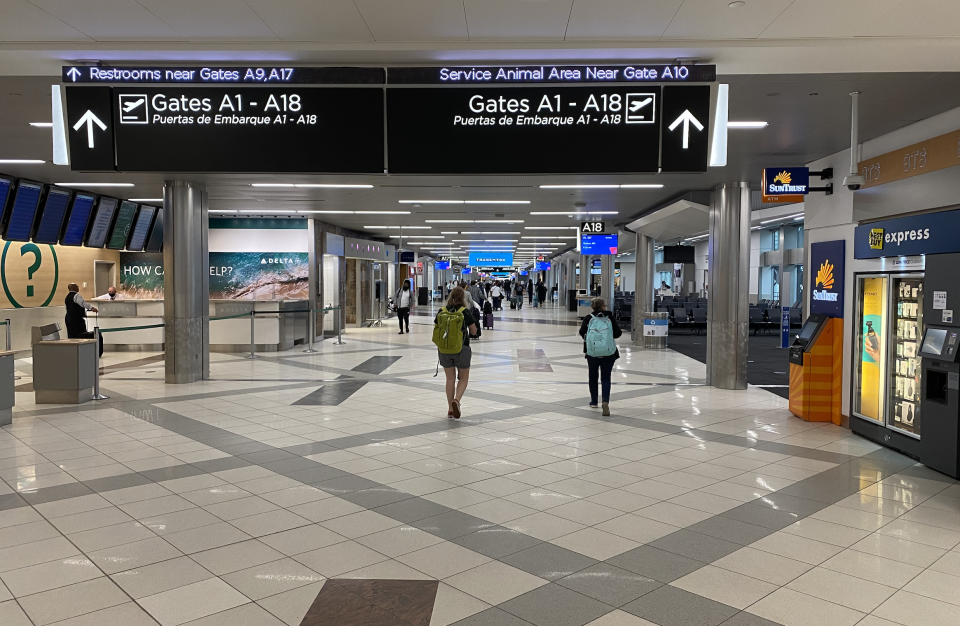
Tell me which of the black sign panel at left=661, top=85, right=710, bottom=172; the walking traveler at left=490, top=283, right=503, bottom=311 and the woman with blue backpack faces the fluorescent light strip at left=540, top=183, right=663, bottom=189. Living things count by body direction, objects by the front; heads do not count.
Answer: the woman with blue backpack

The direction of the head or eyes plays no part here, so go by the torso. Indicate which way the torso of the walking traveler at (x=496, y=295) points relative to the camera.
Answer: away from the camera

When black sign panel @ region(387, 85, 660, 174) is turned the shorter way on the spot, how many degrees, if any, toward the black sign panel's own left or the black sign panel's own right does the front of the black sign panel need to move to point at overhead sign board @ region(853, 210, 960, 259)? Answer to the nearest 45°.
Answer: approximately 135° to the black sign panel's own left

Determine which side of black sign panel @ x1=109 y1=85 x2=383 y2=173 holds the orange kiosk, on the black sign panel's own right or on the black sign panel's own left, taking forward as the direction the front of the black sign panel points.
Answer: on the black sign panel's own left

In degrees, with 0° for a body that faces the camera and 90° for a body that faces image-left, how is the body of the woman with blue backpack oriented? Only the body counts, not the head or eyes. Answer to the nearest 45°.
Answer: approximately 180°

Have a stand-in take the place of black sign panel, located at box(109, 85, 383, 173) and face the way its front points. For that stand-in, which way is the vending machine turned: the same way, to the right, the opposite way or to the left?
to the right

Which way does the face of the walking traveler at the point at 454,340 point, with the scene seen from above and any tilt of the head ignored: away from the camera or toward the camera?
away from the camera

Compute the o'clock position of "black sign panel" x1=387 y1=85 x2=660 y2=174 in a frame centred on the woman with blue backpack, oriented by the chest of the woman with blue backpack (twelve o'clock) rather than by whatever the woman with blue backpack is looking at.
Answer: The black sign panel is roughly at 6 o'clock from the woman with blue backpack.

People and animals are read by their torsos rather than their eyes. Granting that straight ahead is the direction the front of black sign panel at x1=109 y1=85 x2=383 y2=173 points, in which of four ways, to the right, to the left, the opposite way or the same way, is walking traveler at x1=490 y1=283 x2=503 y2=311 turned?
the opposite way

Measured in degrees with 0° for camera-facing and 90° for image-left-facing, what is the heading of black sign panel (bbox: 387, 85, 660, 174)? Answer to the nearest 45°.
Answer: approximately 0°

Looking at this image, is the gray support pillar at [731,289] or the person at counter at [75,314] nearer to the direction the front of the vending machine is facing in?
the person at counter

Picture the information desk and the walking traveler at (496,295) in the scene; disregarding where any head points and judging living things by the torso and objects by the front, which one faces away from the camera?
the walking traveler
